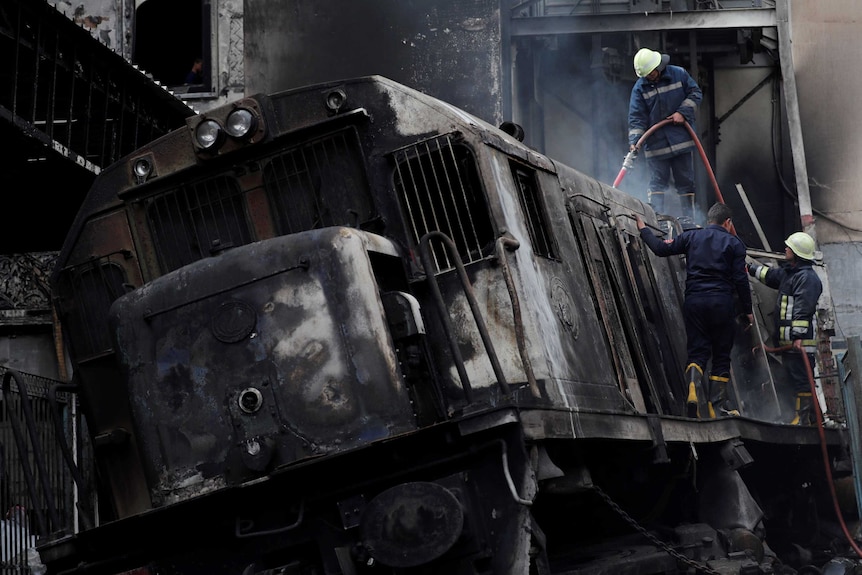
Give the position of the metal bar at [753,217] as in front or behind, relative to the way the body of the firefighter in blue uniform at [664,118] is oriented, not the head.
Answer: behind

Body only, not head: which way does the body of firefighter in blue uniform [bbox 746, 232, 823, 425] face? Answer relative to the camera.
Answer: to the viewer's left

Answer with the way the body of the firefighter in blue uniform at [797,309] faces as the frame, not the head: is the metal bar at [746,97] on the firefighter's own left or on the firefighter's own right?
on the firefighter's own right

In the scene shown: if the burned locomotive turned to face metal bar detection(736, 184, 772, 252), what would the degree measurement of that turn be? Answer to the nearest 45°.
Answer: approximately 180°

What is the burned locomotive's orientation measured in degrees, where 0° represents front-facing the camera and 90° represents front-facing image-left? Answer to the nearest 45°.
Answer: approximately 45°

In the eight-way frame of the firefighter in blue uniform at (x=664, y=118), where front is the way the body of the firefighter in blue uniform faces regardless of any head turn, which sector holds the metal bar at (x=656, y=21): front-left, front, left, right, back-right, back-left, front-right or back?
back-right

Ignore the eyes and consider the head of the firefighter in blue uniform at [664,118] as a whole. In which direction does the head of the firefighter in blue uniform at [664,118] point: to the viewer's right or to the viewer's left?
to the viewer's left

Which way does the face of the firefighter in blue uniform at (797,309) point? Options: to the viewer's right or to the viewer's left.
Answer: to the viewer's left

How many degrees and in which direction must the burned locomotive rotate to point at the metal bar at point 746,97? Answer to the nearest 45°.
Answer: approximately 180°
